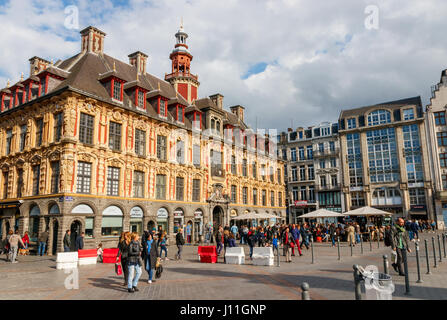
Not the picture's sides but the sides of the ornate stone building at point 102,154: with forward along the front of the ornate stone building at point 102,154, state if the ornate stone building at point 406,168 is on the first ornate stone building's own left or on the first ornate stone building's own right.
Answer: on the first ornate stone building's own left

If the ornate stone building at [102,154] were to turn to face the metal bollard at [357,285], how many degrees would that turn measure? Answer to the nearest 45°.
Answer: approximately 45° to its right

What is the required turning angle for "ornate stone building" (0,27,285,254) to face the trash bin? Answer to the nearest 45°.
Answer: approximately 45° to its right

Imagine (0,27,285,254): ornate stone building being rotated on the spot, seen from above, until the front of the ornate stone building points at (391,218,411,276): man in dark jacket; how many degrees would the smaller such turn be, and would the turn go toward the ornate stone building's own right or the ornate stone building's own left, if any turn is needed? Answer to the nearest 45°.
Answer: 0° — it already faces them

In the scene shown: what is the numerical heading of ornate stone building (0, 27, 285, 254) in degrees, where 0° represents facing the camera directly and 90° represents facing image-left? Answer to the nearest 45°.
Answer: approximately 315°

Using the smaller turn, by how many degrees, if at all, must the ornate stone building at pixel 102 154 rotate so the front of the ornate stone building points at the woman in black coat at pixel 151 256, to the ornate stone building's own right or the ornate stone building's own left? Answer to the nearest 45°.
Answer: approximately 45° to the ornate stone building's own right

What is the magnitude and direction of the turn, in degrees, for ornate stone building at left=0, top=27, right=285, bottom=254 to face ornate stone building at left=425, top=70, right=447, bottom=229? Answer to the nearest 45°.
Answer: approximately 45° to its left
